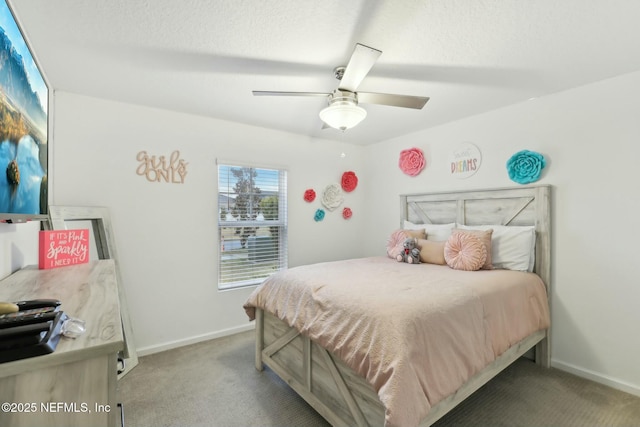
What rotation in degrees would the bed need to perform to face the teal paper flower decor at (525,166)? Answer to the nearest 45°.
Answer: approximately 180°

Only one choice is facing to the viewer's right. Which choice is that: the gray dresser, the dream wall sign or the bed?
the gray dresser

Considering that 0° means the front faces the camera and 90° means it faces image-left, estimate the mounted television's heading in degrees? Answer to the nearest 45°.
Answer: approximately 270°

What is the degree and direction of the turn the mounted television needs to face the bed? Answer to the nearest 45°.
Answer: approximately 45° to its right

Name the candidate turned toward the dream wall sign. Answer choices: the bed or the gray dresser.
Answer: the gray dresser

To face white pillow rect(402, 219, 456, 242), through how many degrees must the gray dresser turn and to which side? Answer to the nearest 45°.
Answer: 0° — it already faces it

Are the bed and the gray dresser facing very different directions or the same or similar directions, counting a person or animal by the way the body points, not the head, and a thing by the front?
very different directions

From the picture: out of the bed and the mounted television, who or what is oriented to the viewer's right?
the mounted television

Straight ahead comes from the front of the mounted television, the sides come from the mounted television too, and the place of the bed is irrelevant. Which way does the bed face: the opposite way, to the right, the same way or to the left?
the opposite way

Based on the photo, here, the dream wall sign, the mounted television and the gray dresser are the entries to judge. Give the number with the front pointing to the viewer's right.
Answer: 2

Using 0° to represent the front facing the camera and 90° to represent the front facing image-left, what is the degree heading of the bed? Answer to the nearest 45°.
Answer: approximately 45°

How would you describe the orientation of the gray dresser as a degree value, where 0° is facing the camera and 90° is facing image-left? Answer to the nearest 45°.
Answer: approximately 270°
